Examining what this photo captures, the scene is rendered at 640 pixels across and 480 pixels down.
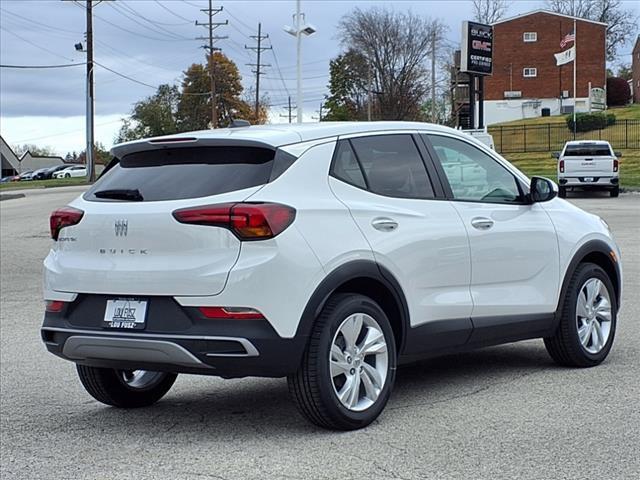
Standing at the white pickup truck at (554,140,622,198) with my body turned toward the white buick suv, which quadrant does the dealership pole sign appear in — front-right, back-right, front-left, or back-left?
back-right

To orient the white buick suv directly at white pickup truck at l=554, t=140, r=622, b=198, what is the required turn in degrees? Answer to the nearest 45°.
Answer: approximately 45° to its left

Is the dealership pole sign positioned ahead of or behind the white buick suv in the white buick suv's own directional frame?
ahead

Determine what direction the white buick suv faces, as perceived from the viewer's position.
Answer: facing away from the viewer and to the right of the viewer

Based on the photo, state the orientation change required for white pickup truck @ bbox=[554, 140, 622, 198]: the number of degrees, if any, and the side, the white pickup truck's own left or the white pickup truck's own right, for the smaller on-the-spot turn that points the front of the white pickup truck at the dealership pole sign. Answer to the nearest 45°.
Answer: approximately 45° to the white pickup truck's own left

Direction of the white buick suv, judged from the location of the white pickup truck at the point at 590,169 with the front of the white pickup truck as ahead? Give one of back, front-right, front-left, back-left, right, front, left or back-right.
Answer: back

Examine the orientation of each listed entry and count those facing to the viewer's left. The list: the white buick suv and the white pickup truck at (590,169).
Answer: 0

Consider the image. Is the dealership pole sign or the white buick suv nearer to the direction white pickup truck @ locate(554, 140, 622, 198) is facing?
the dealership pole sign

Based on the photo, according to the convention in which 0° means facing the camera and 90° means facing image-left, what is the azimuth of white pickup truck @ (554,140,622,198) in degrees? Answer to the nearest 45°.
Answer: approximately 180°
